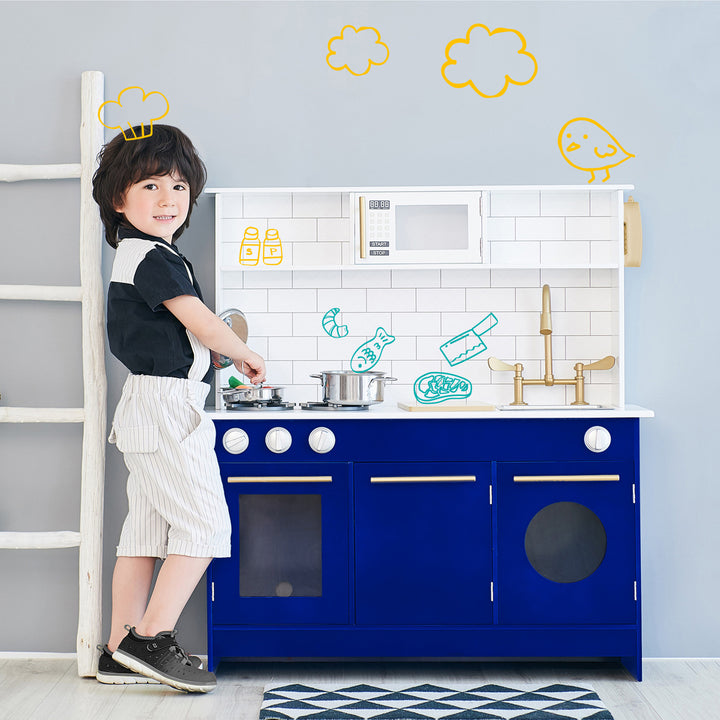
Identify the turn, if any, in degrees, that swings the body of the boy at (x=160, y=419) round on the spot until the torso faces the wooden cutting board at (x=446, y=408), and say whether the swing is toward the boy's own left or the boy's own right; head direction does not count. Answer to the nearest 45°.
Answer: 0° — they already face it

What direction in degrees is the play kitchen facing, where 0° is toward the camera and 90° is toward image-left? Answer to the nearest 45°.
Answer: approximately 0°

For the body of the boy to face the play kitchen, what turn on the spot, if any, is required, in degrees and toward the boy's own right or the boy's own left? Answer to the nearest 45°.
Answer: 0° — they already face it

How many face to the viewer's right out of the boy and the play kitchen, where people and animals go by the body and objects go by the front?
1

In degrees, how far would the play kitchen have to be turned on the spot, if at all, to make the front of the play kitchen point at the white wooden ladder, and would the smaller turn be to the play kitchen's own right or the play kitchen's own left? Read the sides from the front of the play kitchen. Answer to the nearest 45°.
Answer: approximately 90° to the play kitchen's own right

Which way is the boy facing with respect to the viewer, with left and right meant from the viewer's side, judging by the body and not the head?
facing to the right of the viewer

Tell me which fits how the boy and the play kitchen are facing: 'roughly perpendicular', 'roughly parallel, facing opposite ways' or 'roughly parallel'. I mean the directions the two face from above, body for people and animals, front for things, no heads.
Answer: roughly perpendicular
